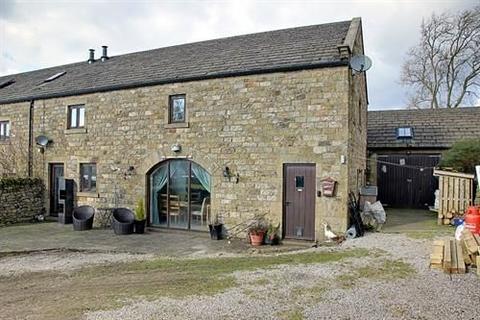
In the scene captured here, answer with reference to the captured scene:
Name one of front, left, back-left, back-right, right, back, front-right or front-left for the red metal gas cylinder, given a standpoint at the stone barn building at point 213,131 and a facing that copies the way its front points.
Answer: left

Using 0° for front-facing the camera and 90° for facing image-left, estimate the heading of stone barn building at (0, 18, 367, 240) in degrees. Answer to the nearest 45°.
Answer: approximately 45°

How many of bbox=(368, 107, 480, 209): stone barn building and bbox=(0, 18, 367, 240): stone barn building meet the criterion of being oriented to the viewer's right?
0

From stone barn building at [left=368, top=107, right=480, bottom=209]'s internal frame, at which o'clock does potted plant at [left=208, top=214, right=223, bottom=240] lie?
The potted plant is roughly at 1 o'clock from the stone barn building.

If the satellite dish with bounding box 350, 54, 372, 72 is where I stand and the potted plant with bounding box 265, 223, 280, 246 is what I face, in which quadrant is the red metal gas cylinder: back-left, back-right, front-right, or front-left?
back-left

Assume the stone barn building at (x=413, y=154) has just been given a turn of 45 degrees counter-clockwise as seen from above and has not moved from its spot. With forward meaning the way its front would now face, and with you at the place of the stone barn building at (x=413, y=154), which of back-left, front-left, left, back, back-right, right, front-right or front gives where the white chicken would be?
front-right

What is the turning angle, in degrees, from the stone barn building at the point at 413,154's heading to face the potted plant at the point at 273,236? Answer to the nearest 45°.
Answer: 0° — it already faces it

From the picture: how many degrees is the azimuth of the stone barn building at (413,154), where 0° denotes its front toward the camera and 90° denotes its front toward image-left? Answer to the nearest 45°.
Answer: approximately 0°

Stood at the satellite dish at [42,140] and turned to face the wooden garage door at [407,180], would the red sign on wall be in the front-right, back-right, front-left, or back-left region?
front-right
